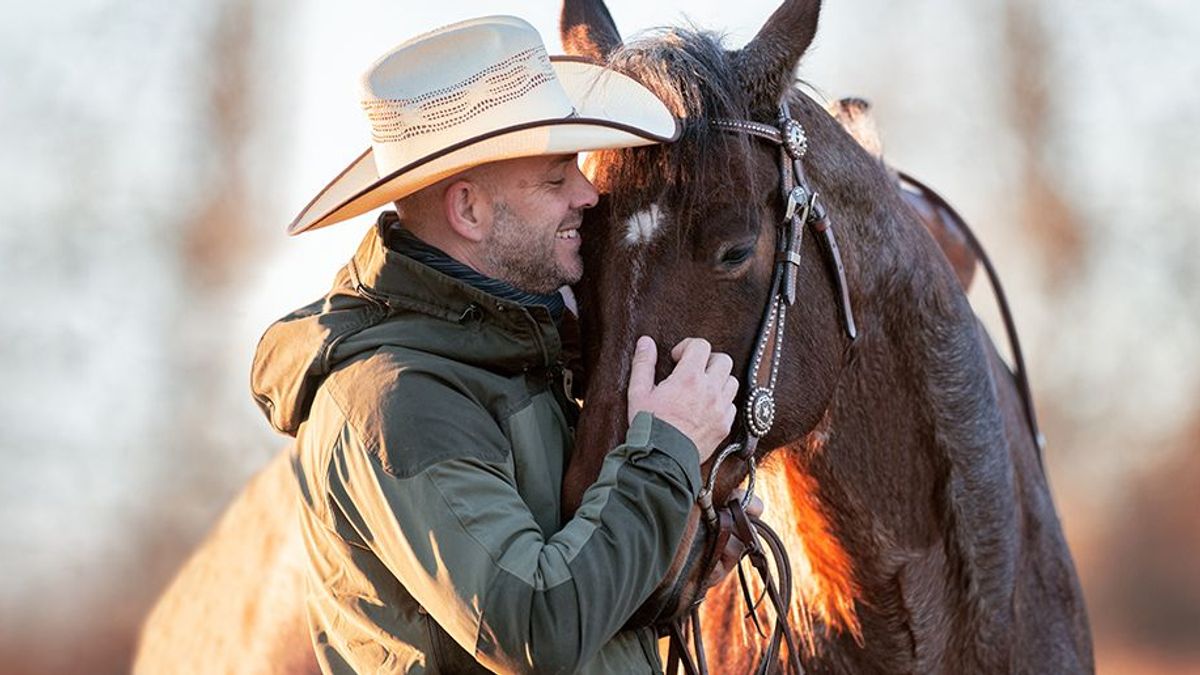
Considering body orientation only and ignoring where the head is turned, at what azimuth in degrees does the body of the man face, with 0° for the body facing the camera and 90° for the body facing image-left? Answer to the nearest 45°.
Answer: approximately 270°

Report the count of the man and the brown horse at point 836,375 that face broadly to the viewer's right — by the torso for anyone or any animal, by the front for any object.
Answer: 1

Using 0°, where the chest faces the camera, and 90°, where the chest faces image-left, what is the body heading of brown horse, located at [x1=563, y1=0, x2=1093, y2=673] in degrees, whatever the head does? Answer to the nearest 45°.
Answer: approximately 45°

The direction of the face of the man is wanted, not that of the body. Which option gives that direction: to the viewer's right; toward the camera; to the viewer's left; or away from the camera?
to the viewer's right
